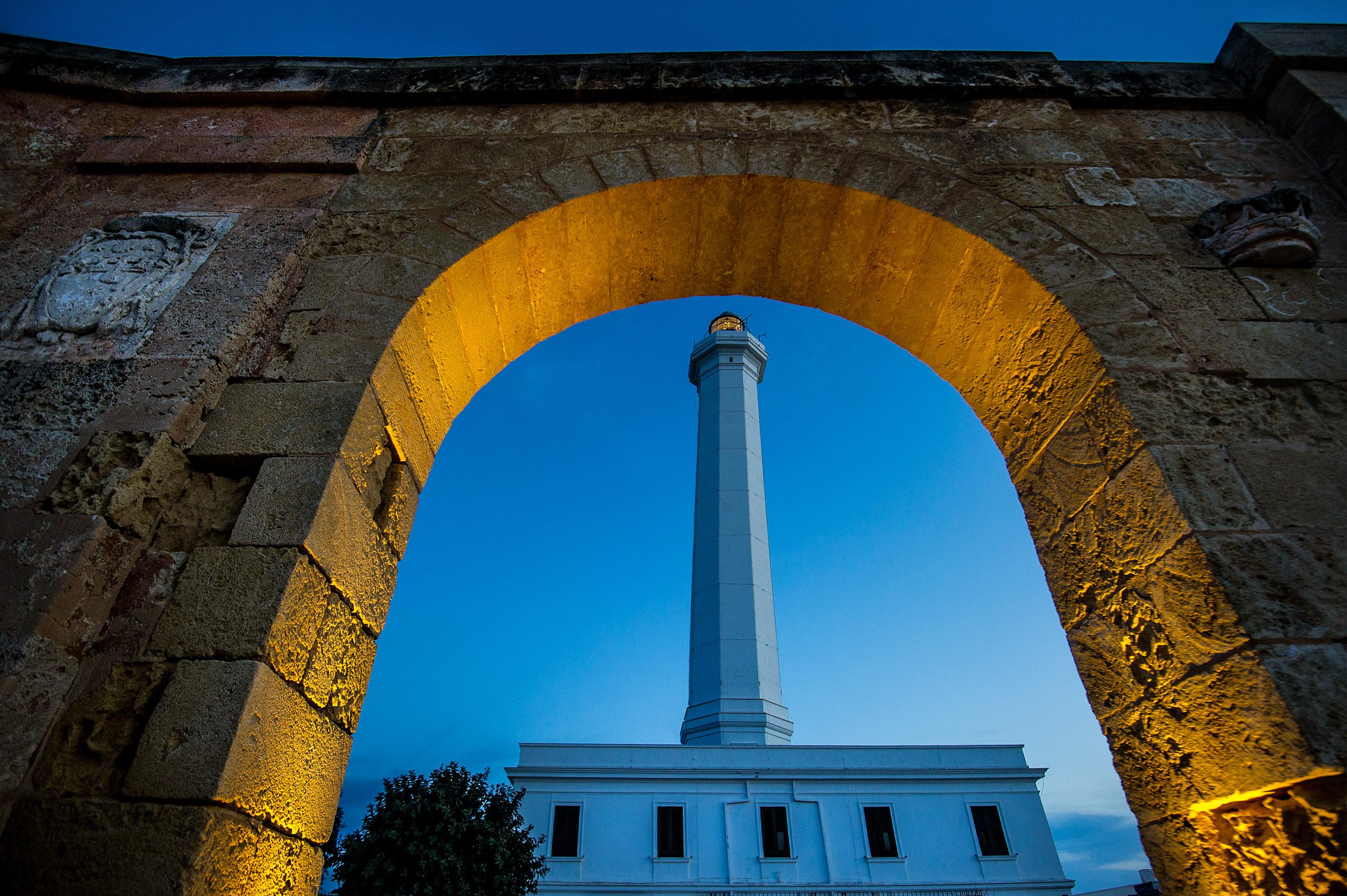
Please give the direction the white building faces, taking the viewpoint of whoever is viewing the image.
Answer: facing the viewer

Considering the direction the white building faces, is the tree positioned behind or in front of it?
in front
